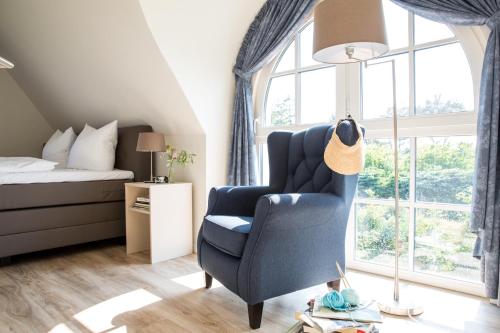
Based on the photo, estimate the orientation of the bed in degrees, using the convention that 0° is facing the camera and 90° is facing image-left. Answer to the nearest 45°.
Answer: approximately 45°

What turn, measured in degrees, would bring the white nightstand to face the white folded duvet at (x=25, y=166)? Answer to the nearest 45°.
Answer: approximately 45° to its right

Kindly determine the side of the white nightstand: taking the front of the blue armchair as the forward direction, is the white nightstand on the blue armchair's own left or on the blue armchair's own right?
on the blue armchair's own right

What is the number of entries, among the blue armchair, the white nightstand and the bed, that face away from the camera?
0

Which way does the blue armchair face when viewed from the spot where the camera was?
facing the viewer and to the left of the viewer

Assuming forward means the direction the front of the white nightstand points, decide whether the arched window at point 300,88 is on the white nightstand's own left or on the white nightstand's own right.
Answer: on the white nightstand's own left

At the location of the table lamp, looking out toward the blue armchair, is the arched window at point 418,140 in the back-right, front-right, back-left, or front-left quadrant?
front-left

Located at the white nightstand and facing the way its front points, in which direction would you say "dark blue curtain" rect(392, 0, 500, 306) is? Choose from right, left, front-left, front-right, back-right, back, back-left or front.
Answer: left

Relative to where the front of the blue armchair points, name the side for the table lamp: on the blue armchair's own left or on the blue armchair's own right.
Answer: on the blue armchair's own right

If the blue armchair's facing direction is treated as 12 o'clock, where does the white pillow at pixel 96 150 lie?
The white pillow is roughly at 3 o'clock from the blue armchair.

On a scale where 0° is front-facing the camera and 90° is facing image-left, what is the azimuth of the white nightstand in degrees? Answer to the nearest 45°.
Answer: approximately 45°

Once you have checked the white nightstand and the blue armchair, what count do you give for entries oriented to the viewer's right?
0

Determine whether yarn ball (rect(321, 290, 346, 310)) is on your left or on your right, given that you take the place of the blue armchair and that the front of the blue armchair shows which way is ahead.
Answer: on your left

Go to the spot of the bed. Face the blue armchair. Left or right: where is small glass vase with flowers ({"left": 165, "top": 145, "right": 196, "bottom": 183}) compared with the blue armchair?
left
